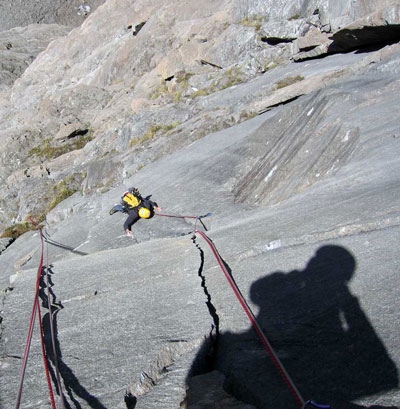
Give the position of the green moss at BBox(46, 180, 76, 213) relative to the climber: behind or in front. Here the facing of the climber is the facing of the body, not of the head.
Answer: behind

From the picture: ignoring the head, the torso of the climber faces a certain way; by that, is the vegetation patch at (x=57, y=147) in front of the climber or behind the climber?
behind

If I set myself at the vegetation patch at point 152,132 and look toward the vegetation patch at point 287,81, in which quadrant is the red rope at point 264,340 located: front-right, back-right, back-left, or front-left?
back-right

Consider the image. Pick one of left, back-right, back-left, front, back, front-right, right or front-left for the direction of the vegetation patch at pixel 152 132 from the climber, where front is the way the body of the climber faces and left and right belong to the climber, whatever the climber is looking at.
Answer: back-left

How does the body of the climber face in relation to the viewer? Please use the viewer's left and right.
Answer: facing the viewer and to the right of the viewer

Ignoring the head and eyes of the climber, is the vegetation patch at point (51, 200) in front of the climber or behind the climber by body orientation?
behind
